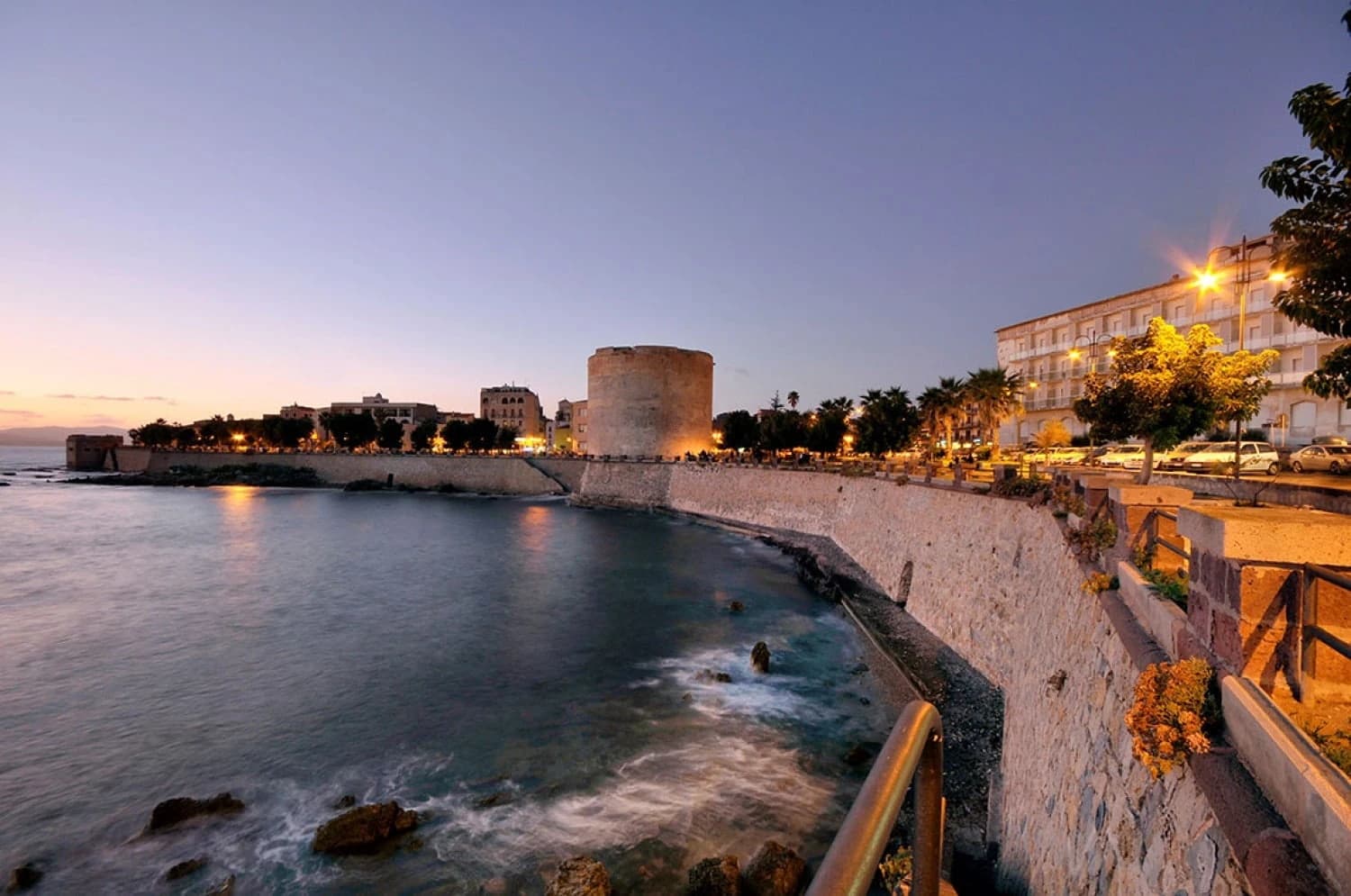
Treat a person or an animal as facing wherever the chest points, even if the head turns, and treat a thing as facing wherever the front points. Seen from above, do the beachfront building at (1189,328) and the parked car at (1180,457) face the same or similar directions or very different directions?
same or similar directions

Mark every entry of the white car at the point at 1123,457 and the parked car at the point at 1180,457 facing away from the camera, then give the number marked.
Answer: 0

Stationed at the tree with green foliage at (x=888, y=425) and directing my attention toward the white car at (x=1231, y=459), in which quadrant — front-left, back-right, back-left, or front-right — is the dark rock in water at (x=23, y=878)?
front-right

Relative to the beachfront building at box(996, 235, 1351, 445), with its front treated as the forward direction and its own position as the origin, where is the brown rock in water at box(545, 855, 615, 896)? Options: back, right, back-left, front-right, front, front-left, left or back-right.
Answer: front-left

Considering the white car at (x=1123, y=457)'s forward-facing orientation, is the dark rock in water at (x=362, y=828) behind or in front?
in front

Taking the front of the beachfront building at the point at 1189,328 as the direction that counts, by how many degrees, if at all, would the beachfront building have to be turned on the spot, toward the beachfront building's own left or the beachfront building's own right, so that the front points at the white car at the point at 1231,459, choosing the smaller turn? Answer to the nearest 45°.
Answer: approximately 45° to the beachfront building's own left

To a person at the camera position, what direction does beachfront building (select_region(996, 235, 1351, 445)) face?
facing the viewer and to the left of the viewer

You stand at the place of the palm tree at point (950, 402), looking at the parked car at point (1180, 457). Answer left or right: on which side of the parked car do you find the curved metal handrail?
right

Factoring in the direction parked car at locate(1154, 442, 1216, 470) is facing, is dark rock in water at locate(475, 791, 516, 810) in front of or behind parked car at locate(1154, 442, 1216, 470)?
in front

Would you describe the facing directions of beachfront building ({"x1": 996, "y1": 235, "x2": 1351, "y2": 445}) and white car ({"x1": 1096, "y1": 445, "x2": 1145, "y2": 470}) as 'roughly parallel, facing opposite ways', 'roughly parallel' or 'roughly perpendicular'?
roughly parallel

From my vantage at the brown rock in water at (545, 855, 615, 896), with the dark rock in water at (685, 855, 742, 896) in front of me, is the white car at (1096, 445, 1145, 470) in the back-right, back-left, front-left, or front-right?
front-left

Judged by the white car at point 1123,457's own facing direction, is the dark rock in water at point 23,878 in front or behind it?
in front

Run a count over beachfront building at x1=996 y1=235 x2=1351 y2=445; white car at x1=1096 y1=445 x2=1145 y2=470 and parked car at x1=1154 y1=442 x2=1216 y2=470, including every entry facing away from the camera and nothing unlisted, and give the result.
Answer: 0

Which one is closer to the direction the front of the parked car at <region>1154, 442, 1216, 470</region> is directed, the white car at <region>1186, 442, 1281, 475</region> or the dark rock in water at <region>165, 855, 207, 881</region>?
the dark rock in water

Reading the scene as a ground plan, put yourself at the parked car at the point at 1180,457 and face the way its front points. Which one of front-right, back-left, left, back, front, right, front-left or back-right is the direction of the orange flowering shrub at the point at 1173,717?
front-left

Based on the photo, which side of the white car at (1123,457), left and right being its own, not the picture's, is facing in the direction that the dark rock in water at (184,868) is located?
front
